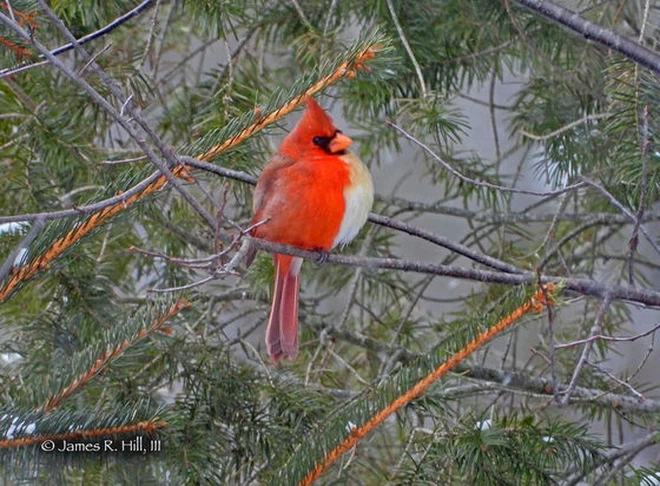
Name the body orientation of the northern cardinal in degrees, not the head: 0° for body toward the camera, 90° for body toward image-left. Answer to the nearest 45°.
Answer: approximately 315°

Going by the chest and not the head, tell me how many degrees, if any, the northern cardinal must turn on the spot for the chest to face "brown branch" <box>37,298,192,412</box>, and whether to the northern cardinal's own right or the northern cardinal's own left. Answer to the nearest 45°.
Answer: approximately 90° to the northern cardinal's own right

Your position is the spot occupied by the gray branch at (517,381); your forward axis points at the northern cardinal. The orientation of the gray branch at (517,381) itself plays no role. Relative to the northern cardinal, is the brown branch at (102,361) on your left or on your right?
left

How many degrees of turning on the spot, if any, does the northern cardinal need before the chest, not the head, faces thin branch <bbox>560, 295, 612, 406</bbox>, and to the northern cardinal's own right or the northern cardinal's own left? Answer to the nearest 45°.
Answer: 0° — it already faces it

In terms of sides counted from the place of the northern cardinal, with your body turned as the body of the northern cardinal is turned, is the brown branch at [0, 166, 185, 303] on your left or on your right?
on your right

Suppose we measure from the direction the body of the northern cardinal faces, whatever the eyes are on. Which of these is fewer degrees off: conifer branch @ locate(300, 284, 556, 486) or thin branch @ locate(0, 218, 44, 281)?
the conifer branch

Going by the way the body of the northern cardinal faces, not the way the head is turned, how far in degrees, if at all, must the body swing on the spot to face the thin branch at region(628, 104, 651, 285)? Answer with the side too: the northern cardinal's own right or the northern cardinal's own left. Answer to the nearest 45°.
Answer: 0° — it already faces it
